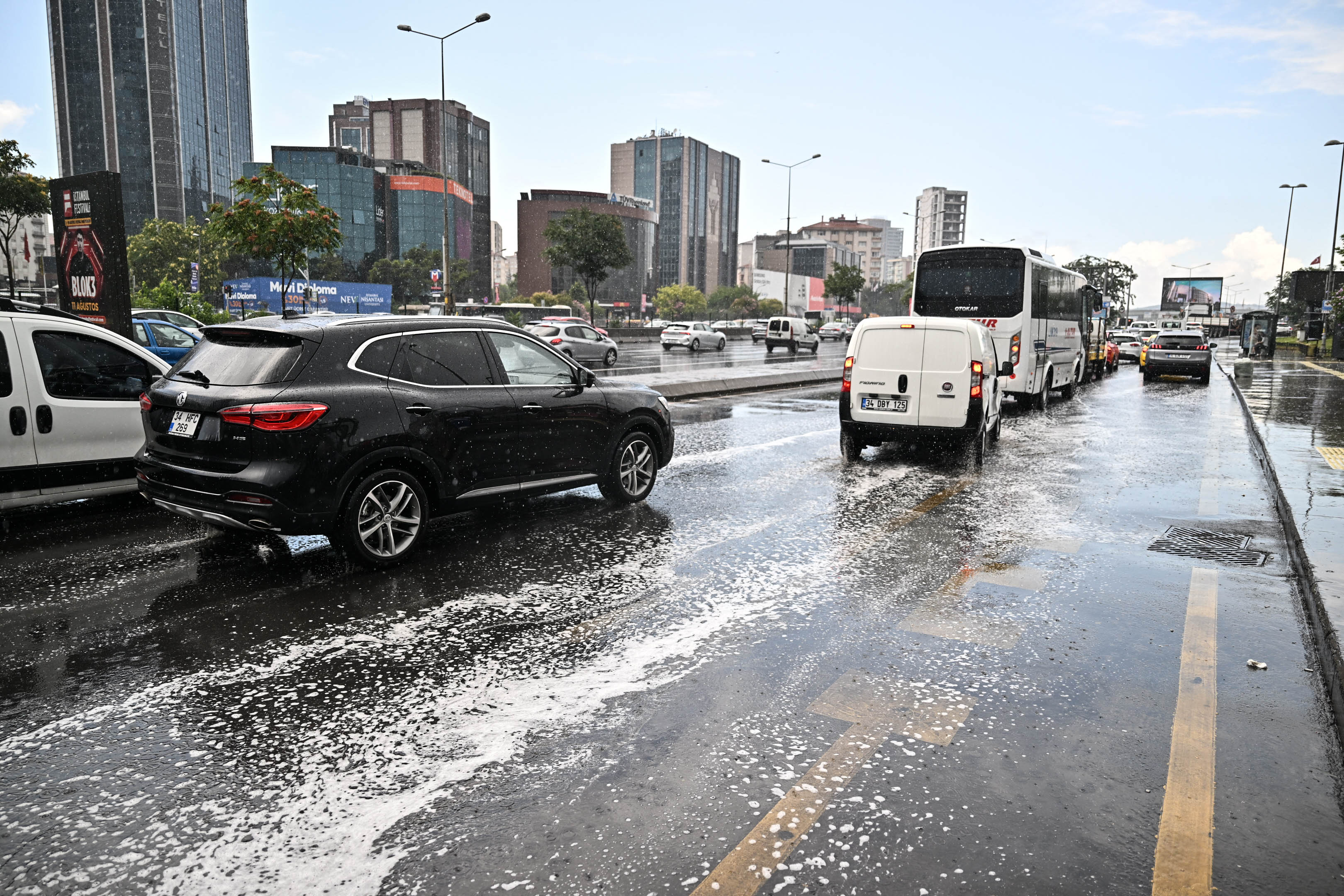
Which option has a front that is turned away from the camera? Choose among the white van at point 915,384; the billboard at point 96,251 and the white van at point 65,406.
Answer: the white van at point 915,384

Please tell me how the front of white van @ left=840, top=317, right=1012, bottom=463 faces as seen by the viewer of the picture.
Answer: facing away from the viewer

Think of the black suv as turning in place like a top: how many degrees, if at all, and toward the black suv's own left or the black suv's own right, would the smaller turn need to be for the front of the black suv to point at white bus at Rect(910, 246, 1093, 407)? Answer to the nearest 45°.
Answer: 0° — it already faces it

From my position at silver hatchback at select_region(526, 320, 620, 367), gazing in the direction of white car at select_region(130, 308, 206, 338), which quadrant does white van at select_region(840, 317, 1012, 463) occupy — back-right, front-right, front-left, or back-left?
front-left

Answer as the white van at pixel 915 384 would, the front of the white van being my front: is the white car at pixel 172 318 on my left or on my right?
on my left

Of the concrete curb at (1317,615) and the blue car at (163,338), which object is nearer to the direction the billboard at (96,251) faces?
the concrete curb

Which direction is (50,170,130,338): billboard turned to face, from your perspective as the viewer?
facing the viewer and to the left of the viewer

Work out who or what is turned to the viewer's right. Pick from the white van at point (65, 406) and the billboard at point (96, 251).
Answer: the white van

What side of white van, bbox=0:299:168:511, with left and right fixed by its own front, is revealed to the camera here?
right

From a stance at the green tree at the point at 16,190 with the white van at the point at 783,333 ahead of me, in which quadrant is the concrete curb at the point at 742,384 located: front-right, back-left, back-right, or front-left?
front-right

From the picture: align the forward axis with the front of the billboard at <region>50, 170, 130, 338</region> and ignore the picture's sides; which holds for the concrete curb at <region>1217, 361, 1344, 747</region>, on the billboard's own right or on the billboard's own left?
on the billboard's own left

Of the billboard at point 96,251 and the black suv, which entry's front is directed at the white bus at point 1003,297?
the black suv

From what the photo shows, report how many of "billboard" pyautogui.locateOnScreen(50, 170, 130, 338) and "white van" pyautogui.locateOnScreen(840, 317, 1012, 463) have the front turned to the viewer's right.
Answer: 0

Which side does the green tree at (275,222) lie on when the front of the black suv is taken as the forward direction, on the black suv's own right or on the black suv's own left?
on the black suv's own left
